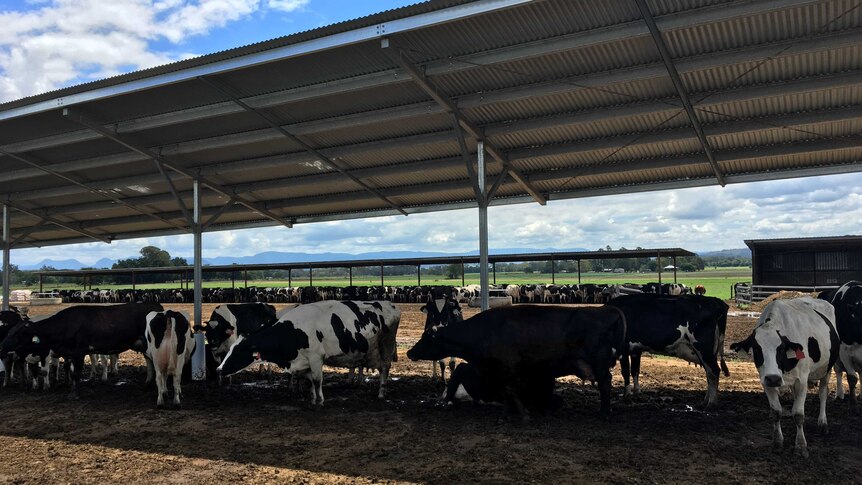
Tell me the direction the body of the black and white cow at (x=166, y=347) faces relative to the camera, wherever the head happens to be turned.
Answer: away from the camera

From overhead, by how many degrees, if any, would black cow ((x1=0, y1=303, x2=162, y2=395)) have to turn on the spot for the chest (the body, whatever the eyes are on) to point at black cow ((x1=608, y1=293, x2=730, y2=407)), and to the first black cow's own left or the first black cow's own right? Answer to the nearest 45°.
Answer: approximately 135° to the first black cow's own left

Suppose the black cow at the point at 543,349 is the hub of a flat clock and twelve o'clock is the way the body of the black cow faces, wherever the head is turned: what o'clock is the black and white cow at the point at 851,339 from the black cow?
The black and white cow is roughly at 6 o'clock from the black cow.

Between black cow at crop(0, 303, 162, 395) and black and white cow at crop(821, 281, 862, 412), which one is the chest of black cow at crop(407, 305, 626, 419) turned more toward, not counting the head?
the black cow

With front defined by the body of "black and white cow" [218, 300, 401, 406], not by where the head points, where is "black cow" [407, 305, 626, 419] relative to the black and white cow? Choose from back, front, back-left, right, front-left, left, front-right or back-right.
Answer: back-left

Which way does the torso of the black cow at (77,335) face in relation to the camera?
to the viewer's left

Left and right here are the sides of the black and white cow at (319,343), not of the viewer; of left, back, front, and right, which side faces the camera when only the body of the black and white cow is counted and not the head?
left

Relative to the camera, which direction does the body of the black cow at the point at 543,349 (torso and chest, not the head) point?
to the viewer's left

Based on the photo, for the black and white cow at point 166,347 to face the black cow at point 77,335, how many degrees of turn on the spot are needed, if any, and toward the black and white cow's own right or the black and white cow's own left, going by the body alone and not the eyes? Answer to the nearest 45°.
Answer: approximately 45° to the black and white cow's own left

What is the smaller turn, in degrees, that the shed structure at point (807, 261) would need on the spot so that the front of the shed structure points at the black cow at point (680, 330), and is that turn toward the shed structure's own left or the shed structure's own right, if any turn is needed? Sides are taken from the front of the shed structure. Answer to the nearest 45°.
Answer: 0° — it already faces it

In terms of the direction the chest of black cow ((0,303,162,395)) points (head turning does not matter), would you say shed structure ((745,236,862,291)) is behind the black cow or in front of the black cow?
behind
